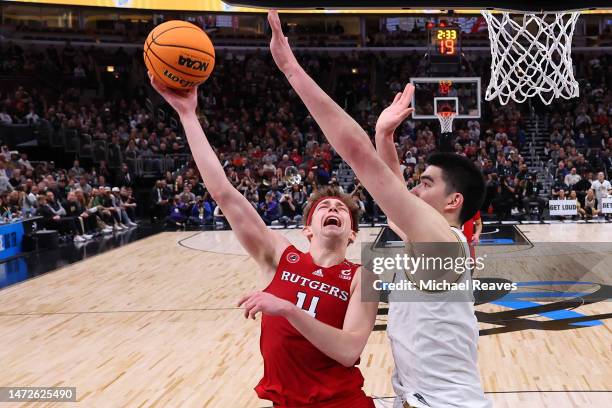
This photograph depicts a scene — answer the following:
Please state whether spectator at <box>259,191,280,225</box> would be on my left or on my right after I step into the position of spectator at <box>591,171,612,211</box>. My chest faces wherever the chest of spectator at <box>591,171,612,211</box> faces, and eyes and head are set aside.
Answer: on my right

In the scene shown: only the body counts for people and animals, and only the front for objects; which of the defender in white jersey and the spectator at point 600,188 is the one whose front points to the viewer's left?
the defender in white jersey

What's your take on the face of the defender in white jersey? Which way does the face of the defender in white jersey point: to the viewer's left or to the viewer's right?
to the viewer's left

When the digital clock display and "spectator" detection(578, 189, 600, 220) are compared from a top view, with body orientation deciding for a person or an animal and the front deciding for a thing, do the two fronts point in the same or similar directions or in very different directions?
same or similar directions

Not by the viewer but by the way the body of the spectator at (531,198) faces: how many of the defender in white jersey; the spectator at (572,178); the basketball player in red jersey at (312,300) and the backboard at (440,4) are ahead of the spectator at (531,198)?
3

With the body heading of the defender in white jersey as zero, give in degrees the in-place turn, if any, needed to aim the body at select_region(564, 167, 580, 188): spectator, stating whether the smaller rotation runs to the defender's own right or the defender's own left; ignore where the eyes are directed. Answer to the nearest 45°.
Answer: approximately 90° to the defender's own right

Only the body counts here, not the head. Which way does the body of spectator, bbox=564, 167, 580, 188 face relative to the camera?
toward the camera

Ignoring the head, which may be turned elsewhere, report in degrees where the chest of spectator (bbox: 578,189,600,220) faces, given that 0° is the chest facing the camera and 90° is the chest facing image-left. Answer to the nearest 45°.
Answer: approximately 0°

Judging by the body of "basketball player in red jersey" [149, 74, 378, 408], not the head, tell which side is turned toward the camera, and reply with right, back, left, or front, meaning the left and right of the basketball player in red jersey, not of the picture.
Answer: front

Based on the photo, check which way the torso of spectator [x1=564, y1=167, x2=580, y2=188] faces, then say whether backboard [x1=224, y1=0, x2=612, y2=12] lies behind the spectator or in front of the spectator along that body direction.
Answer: in front

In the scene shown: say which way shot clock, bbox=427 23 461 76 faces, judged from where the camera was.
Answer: facing the viewer

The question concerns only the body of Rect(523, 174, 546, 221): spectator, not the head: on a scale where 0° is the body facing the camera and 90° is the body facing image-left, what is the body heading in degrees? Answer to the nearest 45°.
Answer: approximately 0°

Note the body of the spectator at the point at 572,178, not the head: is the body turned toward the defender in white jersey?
yes

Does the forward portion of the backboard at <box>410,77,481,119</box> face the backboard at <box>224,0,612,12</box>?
yes
